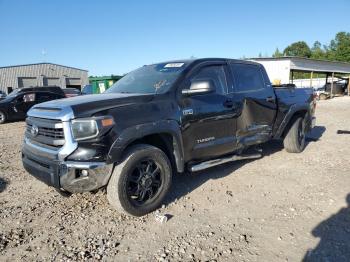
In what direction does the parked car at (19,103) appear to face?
to the viewer's left

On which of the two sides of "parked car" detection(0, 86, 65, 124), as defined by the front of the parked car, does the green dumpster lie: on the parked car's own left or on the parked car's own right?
on the parked car's own right

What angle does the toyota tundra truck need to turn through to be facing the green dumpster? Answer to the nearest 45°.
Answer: approximately 135° to its right

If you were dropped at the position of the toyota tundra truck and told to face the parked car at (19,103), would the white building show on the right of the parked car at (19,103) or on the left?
right

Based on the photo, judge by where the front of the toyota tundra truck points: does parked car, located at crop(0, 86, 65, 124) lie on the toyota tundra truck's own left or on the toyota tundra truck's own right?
on the toyota tundra truck's own right

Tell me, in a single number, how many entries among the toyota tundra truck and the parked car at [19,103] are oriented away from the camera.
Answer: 0
